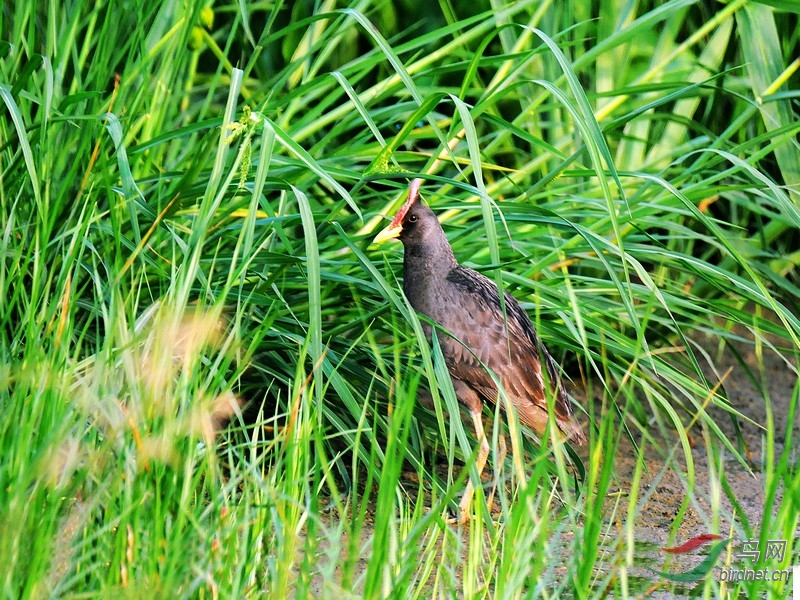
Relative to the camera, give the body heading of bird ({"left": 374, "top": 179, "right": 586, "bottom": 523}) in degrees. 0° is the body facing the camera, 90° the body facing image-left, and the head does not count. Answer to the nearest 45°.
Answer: approximately 90°
